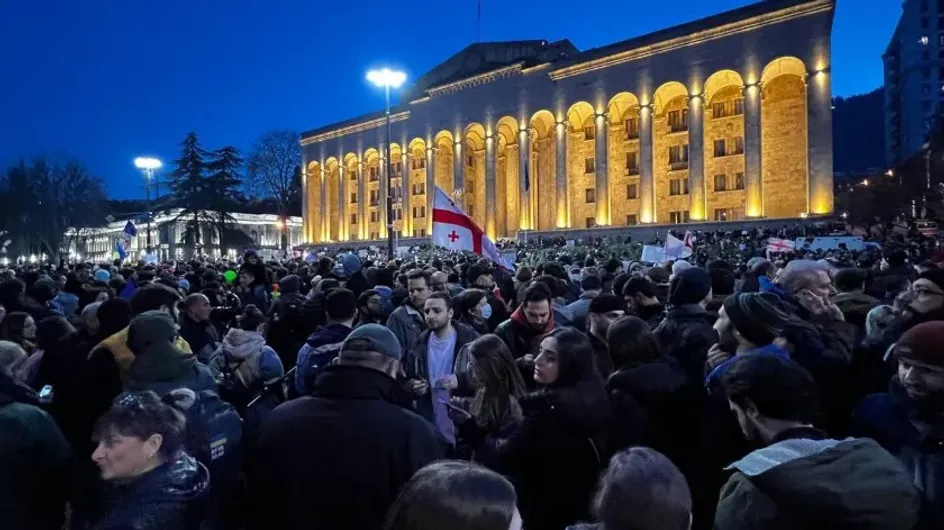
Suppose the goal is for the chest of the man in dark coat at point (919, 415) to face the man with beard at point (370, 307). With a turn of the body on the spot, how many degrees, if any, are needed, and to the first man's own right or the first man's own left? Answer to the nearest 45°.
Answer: approximately 45° to the first man's own right

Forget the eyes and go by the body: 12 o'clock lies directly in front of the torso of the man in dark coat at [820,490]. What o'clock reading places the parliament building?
The parliament building is roughly at 1 o'clock from the man in dark coat.

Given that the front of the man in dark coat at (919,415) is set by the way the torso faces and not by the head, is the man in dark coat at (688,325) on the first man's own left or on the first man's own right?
on the first man's own right

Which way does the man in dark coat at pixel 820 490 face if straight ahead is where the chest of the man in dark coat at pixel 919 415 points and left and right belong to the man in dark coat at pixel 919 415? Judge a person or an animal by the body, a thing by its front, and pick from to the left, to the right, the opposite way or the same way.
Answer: to the right

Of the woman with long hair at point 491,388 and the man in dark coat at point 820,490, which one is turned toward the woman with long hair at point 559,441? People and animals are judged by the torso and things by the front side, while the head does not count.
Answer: the man in dark coat

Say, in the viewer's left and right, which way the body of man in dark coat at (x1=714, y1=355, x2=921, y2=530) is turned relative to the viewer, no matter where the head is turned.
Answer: facing away from the viewer and to the left of the viewer

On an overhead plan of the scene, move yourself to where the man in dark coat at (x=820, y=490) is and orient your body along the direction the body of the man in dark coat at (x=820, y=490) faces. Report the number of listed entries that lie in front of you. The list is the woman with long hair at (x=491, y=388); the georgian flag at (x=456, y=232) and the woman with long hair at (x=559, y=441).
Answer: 3

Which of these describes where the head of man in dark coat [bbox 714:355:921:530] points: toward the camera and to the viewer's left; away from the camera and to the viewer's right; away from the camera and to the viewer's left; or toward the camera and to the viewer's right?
away from the camera and to the viewer's left
